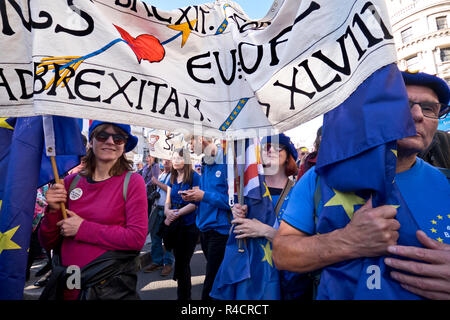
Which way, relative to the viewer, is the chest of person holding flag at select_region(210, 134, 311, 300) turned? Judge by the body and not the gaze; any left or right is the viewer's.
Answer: facing the viewer and to the left of the viewer

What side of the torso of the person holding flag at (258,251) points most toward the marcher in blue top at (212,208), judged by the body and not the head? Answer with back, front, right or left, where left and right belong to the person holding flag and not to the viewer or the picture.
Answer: right

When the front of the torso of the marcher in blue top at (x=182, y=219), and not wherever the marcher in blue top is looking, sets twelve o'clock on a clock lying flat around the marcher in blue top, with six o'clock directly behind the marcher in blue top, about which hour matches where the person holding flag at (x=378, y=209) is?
The person holding flag is roughly at 10 o'clock from the marcher in blue top.

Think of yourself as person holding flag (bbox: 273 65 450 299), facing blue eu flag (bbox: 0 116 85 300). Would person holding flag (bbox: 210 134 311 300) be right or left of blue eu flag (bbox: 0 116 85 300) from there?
right

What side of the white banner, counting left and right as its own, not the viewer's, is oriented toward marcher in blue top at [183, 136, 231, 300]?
back

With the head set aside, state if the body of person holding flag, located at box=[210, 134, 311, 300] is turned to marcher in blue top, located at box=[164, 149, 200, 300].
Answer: no

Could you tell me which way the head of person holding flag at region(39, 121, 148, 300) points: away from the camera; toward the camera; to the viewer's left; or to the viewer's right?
toward the camera

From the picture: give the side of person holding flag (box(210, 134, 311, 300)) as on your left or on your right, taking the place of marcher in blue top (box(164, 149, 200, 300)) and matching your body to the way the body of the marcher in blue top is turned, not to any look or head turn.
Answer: on your left

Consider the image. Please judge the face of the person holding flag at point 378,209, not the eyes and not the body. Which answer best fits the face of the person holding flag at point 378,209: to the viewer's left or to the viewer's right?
to the viewer's left

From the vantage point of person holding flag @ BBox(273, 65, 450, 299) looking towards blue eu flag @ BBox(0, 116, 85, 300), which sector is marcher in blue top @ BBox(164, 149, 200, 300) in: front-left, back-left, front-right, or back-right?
front-right

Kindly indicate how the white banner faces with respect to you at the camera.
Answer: facing the viewer

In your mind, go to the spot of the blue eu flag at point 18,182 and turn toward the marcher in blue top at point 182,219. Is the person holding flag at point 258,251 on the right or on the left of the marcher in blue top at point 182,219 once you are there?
right

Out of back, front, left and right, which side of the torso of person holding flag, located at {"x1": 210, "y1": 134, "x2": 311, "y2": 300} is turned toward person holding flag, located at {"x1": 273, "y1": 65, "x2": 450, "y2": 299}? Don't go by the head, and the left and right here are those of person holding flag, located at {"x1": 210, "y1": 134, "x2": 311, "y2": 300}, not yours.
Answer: left

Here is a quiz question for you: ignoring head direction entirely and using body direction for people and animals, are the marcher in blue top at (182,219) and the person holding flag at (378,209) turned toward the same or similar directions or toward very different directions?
same or similar directions
